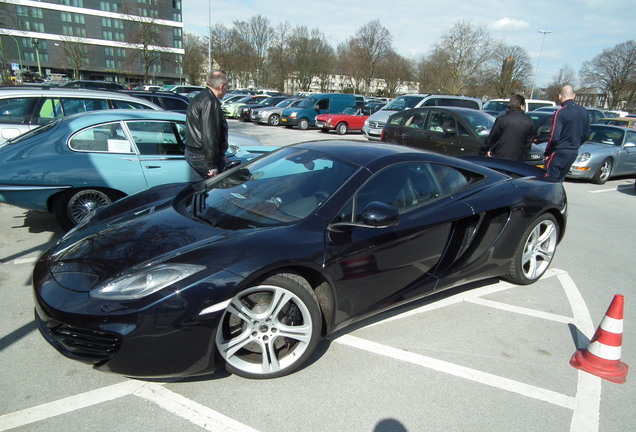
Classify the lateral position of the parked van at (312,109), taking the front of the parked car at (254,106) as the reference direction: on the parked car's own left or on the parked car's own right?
on the parked car's own left

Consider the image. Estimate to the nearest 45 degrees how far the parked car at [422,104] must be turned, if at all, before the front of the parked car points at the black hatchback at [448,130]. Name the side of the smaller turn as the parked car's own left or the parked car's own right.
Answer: approximately 45° to the parked car's own left

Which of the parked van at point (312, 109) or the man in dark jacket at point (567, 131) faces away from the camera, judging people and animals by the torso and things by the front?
the man in dark jacket

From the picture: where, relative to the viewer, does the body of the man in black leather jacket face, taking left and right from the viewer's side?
facing away from the viewer and to the right of the viewer
